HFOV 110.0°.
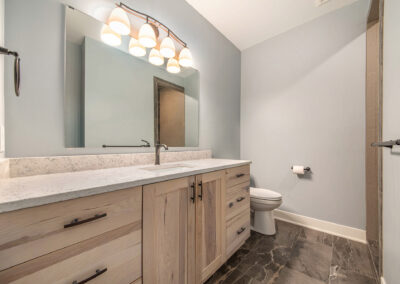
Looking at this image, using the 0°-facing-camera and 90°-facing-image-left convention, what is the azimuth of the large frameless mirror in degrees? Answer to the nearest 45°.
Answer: approximately 315°

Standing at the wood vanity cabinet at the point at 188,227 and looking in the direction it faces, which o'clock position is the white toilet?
The white toilet is roughly at 9 o'clock from the wood vanity cabinet.

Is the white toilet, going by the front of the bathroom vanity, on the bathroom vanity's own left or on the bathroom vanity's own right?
on the bathroom vanity's own left

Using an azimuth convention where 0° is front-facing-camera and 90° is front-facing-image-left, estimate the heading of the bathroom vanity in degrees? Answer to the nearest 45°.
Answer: approximately 315°
